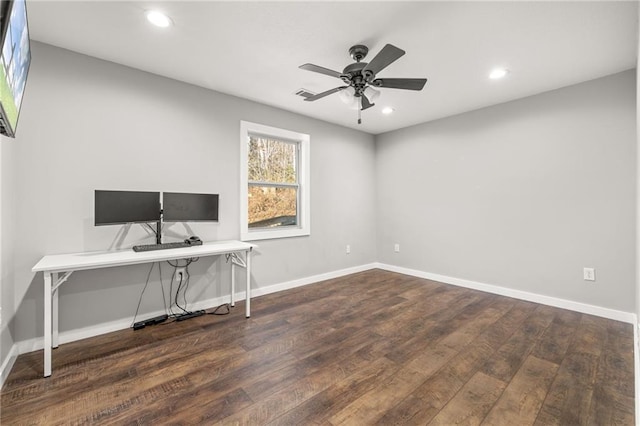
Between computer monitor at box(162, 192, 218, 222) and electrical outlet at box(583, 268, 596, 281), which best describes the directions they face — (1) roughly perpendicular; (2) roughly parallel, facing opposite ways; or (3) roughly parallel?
roughly perpendicular

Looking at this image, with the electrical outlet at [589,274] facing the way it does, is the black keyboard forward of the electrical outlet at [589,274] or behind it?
forward

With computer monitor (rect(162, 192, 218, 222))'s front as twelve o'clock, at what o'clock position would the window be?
The window is roughly at 8 o'clock from the computer monitor.

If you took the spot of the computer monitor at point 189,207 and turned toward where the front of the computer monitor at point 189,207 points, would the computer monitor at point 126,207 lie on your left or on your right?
on your right

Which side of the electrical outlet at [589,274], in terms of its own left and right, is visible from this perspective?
front
